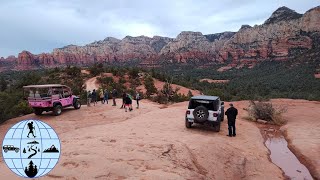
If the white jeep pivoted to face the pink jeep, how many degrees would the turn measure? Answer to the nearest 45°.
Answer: approximately 90° to its left

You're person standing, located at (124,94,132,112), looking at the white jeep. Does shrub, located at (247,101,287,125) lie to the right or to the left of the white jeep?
left

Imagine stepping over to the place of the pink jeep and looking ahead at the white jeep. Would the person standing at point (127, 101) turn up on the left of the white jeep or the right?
left

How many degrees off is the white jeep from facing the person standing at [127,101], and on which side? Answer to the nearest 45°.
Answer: approximately 45° to its left

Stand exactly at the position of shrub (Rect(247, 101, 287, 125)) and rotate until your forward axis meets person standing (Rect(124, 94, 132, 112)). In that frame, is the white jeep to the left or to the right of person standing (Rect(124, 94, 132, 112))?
left

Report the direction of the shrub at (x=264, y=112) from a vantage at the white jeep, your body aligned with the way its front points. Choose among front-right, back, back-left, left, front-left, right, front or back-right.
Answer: front-right

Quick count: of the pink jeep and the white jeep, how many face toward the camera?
0

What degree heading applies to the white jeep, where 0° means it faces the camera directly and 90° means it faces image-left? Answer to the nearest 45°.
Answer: approximately 180°
